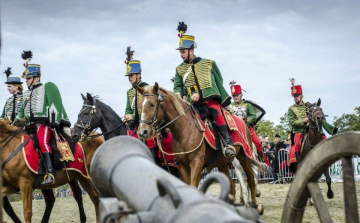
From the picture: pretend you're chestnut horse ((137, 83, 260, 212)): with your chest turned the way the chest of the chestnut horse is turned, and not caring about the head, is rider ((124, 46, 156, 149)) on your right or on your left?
on your right

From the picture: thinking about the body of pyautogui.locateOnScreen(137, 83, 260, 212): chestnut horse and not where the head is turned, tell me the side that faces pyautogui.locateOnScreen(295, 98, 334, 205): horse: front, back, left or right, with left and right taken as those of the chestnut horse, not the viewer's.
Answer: back

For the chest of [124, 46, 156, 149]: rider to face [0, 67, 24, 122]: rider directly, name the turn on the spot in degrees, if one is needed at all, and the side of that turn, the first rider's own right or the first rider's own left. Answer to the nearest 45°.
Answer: approximately 45° to the first rider's own right

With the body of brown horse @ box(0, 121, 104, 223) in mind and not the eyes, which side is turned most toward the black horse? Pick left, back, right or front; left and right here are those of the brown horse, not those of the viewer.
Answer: back

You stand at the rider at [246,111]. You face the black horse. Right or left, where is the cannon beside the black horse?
left

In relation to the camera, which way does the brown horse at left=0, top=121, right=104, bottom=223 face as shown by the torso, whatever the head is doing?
to the viewer's left

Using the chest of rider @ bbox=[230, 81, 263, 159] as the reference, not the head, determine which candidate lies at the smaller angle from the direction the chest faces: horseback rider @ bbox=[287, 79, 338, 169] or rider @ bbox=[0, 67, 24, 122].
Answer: the rider

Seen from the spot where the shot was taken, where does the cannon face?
facing away from the viewer and to the left of the viewer
